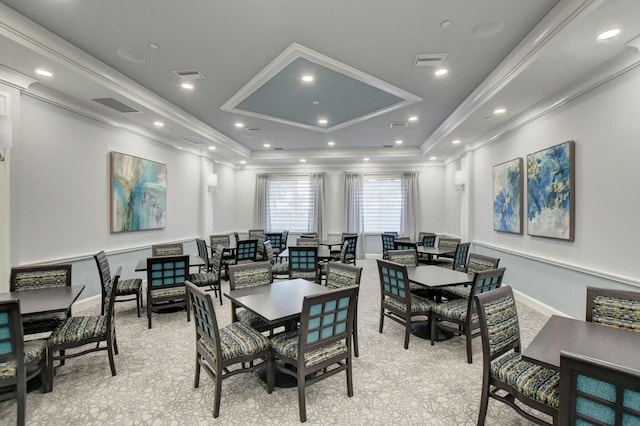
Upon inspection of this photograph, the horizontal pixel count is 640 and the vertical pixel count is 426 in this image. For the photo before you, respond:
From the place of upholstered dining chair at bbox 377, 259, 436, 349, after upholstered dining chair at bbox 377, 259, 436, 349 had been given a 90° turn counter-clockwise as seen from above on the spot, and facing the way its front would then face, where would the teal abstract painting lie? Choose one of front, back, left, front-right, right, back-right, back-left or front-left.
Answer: front-left

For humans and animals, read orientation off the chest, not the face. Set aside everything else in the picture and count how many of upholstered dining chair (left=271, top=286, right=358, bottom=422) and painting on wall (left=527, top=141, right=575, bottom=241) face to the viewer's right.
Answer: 0

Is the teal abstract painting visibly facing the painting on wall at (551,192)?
yes

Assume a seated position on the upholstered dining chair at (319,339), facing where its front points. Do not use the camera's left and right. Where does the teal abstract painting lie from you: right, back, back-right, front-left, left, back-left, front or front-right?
front

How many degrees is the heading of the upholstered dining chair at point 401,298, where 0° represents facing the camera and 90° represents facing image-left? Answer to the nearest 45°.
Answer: approximately 225°

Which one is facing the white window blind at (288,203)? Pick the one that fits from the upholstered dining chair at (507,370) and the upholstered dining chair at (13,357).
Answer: the upholstered dining chair at (13,357)

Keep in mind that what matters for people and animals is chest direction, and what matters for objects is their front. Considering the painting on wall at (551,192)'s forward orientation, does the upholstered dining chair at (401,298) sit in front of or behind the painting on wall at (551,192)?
in front

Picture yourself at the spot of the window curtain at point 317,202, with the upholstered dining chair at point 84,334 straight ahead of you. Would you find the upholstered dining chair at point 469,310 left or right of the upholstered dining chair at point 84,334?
left

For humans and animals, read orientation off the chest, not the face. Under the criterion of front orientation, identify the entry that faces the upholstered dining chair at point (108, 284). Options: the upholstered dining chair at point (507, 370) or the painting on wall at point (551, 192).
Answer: the painting on wall

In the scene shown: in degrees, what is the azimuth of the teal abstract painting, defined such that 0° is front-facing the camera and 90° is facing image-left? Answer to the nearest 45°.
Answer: approximately 315°

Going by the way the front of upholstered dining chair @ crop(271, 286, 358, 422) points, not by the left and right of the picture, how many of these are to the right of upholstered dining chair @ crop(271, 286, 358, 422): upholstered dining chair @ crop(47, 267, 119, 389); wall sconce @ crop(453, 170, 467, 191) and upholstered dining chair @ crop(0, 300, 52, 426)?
1

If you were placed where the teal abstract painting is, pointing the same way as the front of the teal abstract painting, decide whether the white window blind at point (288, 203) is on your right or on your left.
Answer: on your left
